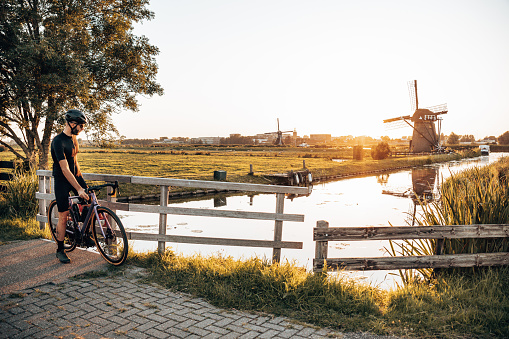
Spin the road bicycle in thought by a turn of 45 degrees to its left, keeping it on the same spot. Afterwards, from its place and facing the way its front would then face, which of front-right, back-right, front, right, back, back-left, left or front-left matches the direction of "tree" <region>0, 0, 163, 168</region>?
left

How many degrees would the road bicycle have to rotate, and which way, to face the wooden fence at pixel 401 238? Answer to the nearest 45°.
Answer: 0° — it already faces it

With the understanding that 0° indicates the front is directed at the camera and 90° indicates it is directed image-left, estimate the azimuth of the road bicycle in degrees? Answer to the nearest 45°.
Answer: approximately 315°
